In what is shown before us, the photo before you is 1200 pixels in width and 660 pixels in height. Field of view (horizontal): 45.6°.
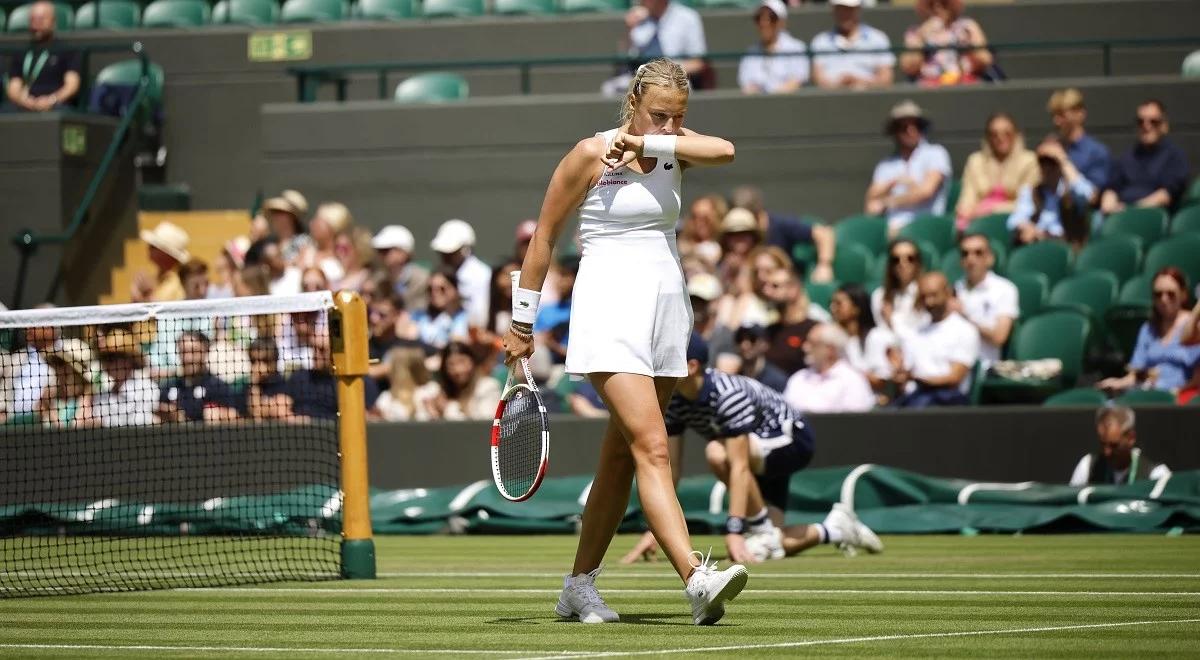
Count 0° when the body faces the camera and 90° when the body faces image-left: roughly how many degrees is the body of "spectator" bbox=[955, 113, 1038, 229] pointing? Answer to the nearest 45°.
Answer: approximately 0°

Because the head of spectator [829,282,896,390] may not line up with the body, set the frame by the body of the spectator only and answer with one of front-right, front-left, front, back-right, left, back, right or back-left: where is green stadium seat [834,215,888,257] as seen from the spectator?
back-right

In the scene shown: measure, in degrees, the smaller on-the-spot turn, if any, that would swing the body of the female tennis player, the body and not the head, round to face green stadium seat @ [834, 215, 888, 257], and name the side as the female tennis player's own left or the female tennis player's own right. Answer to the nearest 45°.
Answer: approximately 135° to the female tennis player's own left

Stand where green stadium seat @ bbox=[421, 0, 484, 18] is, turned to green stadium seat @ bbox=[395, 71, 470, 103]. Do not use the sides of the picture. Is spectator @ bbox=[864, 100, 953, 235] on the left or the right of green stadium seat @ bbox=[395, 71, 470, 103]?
left
